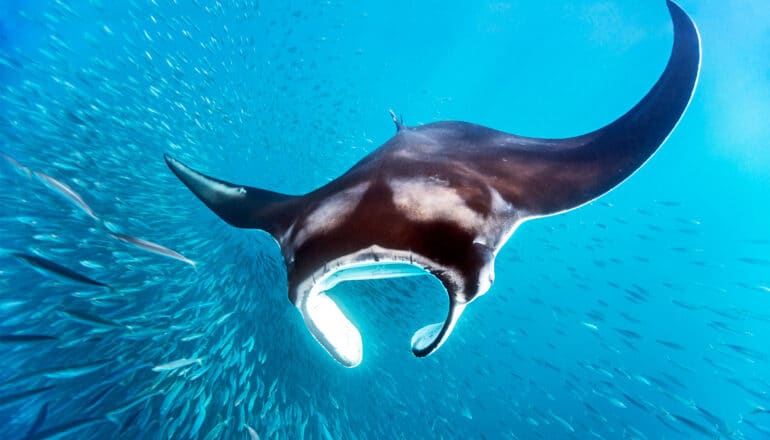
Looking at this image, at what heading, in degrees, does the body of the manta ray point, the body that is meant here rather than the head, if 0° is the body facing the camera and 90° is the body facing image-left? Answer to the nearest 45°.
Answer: approximately 0°

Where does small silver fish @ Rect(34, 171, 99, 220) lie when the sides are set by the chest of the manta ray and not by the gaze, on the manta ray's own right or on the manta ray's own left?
on the manta ray's own right
